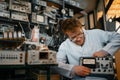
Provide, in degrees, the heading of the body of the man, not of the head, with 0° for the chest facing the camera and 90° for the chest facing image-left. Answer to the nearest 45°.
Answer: approximately 0°

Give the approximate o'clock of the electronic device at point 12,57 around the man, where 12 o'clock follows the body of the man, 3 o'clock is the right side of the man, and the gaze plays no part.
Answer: The electronic device is roughly at 2 o'clock from the man.
